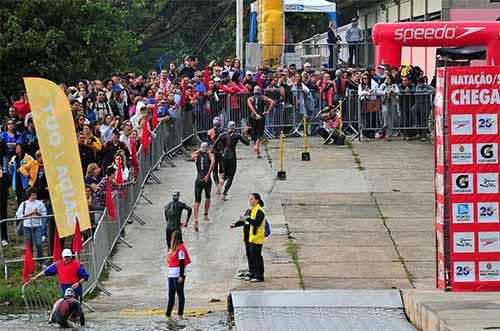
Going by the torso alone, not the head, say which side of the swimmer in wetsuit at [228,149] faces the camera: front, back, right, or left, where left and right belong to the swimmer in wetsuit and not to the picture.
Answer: back

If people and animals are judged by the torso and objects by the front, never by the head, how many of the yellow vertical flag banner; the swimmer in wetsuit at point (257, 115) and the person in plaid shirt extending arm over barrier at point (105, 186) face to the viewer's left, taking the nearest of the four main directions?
0

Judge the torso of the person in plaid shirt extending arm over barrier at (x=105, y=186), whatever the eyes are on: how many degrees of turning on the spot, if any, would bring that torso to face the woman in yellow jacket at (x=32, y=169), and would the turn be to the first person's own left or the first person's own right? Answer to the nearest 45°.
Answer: approximately 135° to the first person's own left

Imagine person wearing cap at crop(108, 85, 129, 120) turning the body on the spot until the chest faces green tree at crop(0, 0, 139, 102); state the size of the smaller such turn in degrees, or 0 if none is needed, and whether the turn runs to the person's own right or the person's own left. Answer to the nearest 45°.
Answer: approximately 135° to the person's own left

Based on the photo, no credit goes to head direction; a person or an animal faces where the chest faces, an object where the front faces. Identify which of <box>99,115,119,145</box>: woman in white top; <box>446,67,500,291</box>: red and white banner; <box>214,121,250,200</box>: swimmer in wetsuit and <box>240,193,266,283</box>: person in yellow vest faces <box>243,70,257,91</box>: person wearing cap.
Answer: the swimmer in wetsuit

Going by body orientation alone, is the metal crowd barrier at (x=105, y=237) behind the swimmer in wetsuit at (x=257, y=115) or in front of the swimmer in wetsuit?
behind

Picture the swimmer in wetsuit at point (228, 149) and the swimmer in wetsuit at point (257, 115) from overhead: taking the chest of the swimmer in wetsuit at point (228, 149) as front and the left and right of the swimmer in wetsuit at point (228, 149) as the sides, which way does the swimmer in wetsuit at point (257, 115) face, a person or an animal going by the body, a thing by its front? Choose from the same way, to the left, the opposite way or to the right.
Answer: the same way

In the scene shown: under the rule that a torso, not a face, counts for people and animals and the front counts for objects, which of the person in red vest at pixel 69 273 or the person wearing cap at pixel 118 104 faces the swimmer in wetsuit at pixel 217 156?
the person wearing cap

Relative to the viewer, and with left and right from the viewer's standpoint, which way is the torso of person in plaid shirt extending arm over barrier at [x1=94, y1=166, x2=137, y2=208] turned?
facing to the right of the viewer

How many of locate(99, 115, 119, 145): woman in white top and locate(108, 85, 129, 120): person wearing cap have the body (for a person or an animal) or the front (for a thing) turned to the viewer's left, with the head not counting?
0

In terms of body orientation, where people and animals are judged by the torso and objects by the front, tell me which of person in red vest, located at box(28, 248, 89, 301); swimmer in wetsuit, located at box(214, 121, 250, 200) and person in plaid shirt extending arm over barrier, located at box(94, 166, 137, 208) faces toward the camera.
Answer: the person in red vest

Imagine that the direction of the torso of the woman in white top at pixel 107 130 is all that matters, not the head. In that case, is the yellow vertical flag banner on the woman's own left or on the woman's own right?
on the woman's own right

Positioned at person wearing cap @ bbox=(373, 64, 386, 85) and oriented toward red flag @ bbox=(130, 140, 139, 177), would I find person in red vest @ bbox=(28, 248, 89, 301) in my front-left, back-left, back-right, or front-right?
front-left

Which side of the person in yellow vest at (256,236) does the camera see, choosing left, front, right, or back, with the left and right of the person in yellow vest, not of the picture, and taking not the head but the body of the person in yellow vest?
left

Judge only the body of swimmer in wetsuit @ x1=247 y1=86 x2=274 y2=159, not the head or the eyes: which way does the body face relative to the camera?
away from the camera

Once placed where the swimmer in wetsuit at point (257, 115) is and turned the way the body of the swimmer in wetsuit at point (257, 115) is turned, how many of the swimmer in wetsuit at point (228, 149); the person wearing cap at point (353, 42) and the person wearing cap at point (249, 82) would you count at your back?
1

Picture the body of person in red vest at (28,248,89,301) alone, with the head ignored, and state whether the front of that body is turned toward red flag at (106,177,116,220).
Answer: no

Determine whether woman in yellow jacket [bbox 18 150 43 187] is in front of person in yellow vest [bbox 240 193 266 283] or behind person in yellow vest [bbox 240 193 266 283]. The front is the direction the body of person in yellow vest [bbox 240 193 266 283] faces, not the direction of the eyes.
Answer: in front

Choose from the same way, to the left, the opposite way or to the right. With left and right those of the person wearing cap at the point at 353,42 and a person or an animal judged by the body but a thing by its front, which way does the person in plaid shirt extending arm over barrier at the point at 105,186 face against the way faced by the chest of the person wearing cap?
to the left

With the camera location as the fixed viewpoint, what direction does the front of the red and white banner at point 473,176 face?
facing the viewer

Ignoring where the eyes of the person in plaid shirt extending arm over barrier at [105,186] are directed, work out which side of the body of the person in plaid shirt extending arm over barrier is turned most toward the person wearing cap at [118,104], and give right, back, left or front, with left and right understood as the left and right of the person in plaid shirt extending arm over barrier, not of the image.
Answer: left

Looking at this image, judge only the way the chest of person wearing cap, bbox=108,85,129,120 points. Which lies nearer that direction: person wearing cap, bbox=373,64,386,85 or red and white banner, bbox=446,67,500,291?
the red and white banner

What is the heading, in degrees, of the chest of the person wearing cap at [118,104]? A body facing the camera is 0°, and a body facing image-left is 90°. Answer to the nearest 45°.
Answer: approximately 315°

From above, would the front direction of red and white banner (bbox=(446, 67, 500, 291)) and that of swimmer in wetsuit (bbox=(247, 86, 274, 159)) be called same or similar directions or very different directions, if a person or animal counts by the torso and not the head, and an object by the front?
very different directions
